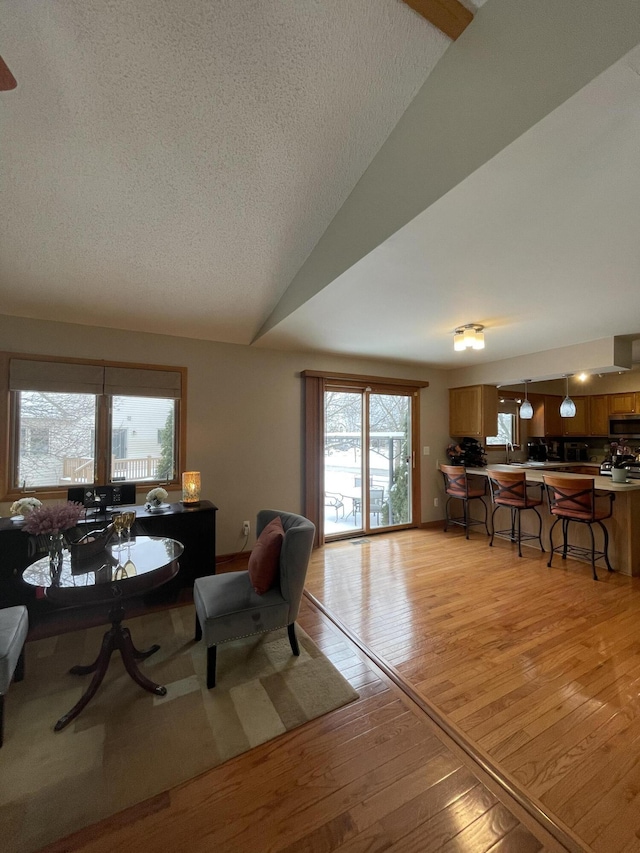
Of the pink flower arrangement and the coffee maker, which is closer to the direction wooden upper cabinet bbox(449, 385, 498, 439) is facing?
the pink flower arrangement

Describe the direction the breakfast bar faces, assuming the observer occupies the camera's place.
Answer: facing the viewer and to the left of the viewer

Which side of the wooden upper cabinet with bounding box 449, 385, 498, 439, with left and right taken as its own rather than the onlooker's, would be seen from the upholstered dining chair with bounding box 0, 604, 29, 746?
front

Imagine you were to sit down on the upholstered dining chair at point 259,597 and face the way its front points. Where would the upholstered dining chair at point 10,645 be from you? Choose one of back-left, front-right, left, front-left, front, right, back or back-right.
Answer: front-right

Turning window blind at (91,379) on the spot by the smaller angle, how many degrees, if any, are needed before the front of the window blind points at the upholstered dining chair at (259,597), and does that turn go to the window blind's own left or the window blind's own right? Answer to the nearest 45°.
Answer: approximately 45° to the window blind's own left
